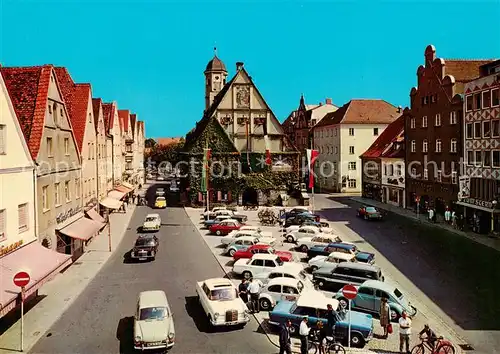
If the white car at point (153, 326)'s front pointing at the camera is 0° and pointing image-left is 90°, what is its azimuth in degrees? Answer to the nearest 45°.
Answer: approximately 0°

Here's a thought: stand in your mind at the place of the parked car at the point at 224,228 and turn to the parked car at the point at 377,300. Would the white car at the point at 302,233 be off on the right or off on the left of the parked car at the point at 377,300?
left

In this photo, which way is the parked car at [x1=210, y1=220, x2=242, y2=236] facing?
to the viewer's left

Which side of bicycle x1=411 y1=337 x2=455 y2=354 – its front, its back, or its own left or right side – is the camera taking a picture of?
left

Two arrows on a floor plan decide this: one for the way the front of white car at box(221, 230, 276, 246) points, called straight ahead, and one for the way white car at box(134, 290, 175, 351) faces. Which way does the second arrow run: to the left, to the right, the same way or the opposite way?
to the left

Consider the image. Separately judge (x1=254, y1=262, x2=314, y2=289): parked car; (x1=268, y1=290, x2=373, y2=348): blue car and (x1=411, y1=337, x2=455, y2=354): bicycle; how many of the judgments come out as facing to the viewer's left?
2

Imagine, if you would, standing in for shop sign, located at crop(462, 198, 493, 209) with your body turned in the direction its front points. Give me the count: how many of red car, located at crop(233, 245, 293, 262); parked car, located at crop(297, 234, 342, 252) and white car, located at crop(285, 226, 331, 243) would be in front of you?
3

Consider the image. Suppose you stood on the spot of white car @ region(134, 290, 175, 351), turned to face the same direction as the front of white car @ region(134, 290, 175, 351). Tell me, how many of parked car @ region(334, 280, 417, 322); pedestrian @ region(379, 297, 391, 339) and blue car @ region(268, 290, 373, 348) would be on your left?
3

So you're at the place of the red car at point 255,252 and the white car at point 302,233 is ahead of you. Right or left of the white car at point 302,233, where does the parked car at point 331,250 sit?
right
